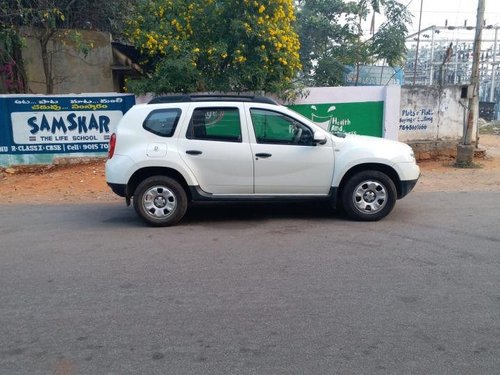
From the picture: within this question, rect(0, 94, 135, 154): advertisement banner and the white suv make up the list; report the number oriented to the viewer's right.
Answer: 1

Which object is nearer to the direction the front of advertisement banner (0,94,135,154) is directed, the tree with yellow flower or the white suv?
the white suv

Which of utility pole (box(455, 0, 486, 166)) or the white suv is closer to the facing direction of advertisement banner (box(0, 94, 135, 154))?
the white suv

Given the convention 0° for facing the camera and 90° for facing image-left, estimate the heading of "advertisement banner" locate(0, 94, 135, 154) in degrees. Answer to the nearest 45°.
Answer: approximately 0°

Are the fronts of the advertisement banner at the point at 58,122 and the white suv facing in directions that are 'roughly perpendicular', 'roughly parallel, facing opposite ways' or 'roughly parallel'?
roughly perpendicular

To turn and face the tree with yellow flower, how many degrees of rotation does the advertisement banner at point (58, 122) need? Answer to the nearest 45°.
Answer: approximately 90° to its left

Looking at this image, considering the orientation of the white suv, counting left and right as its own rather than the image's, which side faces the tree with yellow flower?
left

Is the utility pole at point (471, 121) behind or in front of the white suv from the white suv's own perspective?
in front

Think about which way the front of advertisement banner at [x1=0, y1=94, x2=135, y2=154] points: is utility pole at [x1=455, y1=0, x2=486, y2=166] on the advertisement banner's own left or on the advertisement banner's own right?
on the advertisement banner's own left

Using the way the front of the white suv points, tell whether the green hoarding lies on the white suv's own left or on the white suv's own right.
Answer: on the white suv's own left

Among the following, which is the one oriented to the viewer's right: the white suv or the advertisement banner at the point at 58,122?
the white suv

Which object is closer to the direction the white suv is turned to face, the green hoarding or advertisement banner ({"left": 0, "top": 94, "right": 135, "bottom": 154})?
the green hoarding

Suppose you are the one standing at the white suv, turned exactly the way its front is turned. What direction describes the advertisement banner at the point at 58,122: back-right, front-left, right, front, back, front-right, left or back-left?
back-left

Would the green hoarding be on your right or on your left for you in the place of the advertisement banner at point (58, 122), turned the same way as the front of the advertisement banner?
on your left

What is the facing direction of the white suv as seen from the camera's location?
facing to the right of the viewer
